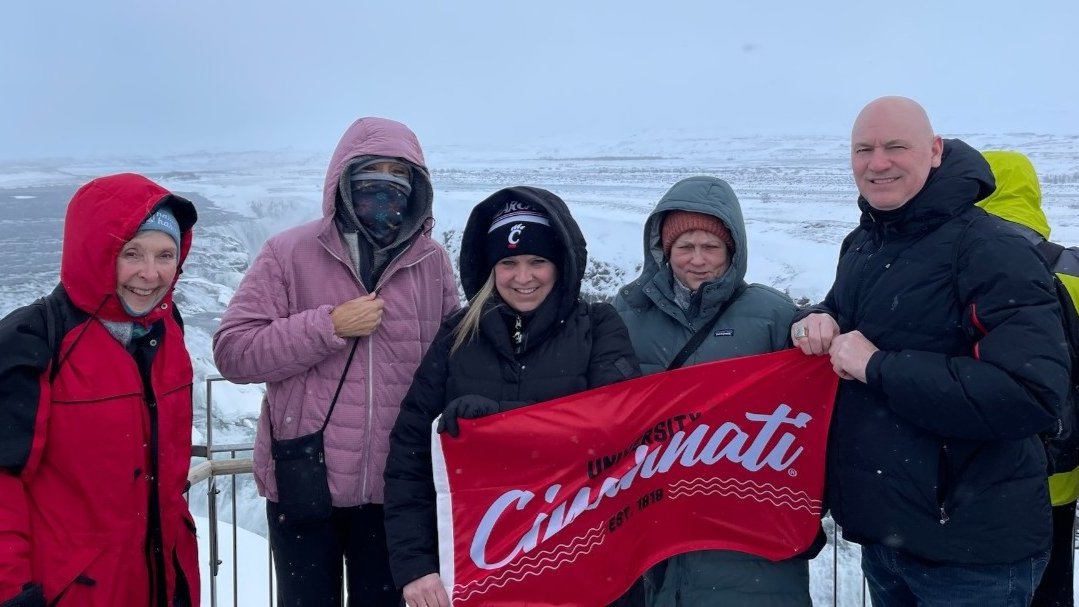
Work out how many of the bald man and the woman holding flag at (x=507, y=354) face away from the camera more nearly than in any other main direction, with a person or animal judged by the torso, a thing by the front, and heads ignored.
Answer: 0

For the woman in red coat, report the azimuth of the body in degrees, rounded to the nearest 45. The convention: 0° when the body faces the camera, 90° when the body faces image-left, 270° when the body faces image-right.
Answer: approximately 315°

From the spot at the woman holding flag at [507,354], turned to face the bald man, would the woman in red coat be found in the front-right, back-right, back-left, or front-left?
back-right

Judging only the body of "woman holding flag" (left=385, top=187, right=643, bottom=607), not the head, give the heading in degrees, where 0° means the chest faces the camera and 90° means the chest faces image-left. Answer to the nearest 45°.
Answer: approximately 0°

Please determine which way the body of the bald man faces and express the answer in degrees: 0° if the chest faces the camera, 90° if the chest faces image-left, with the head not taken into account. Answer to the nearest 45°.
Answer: approximately 45°

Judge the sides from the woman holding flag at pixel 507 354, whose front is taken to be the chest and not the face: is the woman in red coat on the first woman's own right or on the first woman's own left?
on the first woman's own right

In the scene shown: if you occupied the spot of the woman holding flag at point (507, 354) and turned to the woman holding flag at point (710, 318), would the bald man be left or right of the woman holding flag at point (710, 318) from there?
right

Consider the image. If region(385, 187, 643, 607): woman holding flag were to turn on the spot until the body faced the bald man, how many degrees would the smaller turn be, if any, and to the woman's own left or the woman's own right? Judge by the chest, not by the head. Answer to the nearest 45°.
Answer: approximately 90° to the woman's own left
